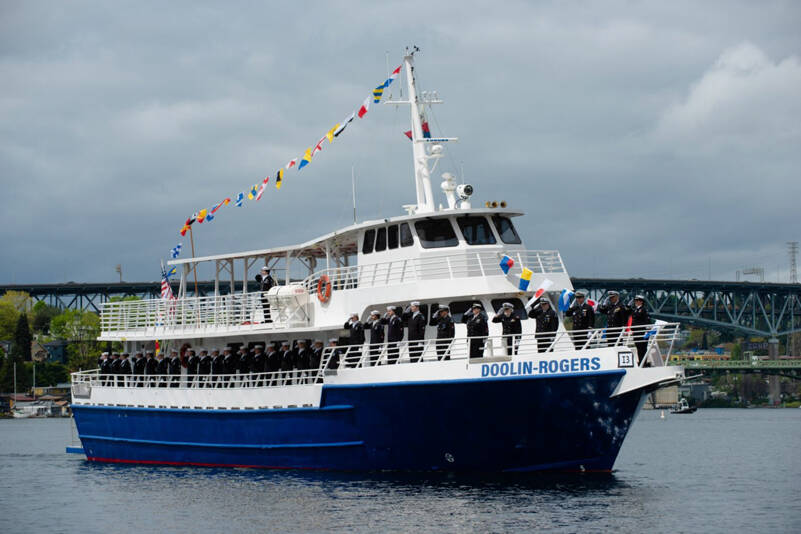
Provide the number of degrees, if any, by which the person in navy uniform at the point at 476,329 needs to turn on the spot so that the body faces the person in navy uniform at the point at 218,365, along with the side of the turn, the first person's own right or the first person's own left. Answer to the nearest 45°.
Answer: approximately 135° to the first person's own right

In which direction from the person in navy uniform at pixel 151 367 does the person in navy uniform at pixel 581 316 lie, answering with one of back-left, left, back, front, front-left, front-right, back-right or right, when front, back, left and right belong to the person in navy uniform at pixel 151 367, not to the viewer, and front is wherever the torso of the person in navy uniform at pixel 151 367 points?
left

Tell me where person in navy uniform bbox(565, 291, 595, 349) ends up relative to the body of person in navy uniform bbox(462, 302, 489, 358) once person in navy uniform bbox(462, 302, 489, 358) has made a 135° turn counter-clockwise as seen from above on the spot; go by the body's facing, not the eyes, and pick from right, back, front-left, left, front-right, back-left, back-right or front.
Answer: front-right

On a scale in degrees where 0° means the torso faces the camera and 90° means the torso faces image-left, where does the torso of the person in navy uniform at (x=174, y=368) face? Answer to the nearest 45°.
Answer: approximately 45°

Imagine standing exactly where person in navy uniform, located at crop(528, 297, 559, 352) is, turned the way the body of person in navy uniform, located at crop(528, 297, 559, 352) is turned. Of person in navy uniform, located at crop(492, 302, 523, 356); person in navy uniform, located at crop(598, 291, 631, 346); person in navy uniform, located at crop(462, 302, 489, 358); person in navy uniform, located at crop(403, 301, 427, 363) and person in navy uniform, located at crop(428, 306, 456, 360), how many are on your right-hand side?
4

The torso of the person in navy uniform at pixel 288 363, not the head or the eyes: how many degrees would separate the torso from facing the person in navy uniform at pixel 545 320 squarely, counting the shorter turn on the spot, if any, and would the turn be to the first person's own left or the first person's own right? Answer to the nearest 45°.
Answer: approximately 90° to the first person's own left

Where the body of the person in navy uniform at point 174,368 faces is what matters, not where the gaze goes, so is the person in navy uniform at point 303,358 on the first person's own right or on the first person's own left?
on the first person's own left

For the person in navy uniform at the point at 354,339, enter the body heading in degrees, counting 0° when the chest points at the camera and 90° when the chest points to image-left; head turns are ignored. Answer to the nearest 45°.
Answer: approximately 45°

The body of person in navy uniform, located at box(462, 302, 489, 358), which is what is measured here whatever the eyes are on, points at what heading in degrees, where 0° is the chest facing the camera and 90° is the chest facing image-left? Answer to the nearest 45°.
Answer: approximately 0°

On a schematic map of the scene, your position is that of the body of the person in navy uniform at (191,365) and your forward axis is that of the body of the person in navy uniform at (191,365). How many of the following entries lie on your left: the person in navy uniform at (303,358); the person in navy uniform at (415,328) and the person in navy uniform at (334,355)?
3

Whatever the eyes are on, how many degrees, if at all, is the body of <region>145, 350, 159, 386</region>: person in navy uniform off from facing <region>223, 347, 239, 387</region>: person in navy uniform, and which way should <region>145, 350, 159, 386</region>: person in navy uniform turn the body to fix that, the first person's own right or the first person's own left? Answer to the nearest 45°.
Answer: approximately 90° to the first person's own left
